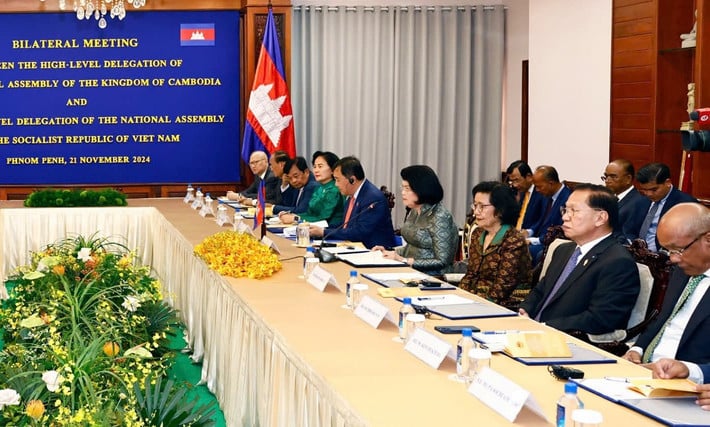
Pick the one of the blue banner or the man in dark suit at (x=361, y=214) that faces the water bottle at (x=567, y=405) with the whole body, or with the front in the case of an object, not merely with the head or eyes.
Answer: the blue banner

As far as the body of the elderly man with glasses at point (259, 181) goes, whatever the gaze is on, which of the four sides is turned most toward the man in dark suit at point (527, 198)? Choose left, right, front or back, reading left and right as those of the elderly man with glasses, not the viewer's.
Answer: left

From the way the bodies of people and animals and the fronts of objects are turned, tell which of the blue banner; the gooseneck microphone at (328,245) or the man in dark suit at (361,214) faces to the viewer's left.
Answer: the man in dark suit

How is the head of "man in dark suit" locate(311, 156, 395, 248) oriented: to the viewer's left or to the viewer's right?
to the viewer's left

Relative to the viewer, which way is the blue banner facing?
toward the camera

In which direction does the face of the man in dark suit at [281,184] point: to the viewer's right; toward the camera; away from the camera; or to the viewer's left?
to the viewer's left

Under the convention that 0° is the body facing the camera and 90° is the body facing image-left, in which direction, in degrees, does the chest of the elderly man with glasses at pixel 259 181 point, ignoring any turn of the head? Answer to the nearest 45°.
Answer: approximately 45°

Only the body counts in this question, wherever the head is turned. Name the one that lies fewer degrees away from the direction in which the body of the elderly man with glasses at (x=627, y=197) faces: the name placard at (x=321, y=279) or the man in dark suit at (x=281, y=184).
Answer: the name placard

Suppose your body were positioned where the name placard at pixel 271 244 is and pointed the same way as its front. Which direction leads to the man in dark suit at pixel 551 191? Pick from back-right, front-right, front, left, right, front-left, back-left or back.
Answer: back

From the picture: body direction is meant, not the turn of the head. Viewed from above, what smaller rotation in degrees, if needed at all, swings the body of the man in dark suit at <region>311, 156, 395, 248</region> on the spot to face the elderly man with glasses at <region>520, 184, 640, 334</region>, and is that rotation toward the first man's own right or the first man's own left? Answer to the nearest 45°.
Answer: approximately 90° to the first man's own left

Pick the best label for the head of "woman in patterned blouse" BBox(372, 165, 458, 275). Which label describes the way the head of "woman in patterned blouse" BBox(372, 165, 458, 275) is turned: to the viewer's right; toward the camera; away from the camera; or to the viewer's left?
to the viewer's left

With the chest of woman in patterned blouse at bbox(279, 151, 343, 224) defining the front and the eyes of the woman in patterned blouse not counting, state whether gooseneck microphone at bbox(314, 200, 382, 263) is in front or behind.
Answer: in front

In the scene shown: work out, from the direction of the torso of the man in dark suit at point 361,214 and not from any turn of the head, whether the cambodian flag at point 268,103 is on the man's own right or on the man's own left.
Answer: on the man's own right
